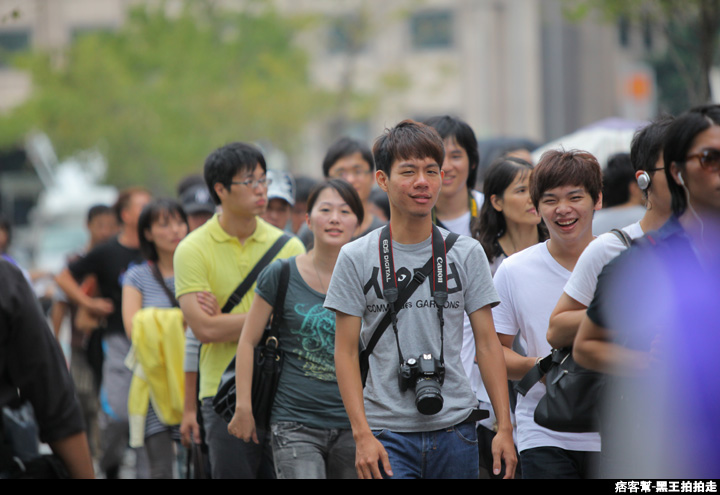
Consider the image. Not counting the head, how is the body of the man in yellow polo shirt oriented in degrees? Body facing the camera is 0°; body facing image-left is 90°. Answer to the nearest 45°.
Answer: approximately 315°

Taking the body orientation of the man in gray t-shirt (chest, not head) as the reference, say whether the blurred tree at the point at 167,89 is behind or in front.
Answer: behind

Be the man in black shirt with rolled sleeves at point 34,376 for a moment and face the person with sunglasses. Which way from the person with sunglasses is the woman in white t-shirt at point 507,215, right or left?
left

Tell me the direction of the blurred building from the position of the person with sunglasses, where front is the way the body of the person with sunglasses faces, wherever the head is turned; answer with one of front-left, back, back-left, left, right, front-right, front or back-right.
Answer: back-left

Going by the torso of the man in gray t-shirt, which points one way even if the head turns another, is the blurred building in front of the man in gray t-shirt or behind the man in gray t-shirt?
behind

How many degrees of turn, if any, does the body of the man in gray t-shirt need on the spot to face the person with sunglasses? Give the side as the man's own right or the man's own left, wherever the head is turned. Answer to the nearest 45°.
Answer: approximately 45° to the man's own left

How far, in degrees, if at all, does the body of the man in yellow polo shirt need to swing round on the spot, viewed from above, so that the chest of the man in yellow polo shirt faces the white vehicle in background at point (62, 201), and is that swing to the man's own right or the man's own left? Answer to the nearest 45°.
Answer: approximately 135° to the man's own left

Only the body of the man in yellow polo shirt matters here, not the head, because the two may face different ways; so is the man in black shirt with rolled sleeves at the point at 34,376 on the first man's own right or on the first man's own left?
on the first man's own right

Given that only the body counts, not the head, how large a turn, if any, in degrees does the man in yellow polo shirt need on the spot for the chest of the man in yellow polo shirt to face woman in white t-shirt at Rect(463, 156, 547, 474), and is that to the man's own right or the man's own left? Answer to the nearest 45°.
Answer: approximately 45° to the man's own left
